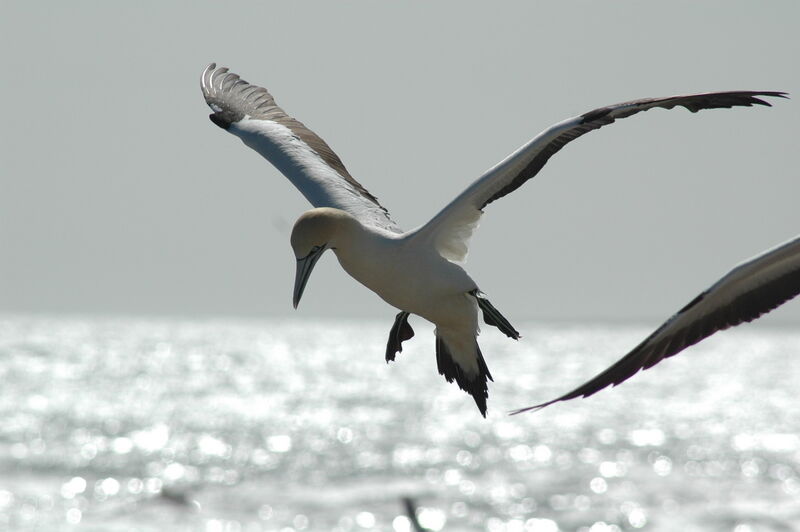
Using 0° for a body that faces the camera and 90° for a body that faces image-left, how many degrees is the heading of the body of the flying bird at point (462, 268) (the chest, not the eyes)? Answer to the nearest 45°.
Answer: approximately 45°
